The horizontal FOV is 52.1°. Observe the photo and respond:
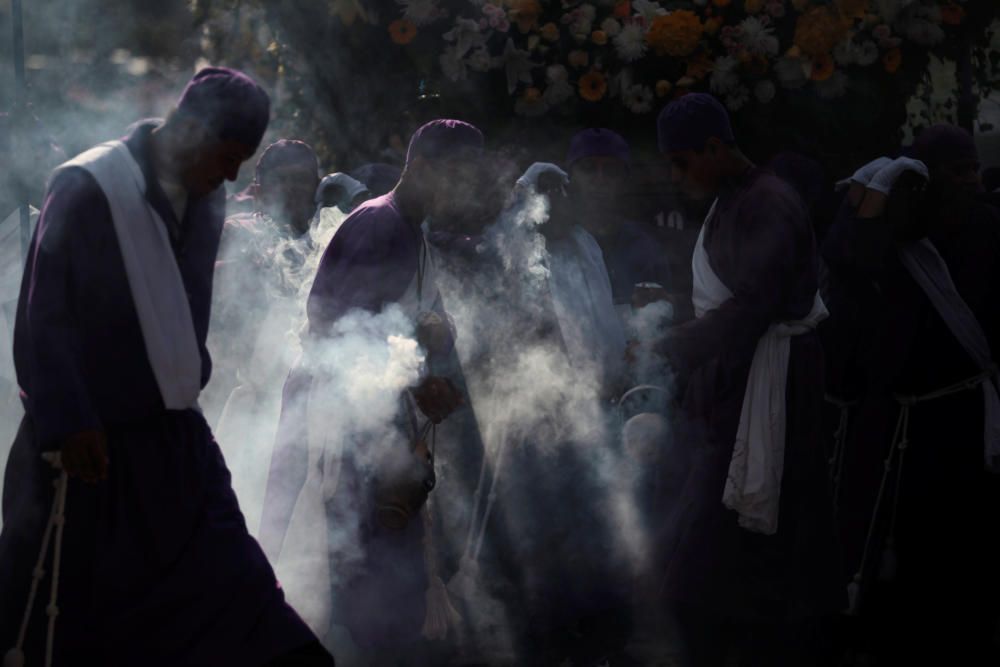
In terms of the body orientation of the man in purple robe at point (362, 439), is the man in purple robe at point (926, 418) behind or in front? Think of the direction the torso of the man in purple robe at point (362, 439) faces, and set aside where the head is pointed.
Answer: in front

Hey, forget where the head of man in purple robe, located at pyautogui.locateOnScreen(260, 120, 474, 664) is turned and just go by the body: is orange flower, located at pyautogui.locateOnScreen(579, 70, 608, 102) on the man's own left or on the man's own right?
on the man's own left

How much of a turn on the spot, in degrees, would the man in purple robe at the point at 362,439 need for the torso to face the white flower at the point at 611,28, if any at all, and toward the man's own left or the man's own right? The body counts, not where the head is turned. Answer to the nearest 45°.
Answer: approximately 45° to the man's own left

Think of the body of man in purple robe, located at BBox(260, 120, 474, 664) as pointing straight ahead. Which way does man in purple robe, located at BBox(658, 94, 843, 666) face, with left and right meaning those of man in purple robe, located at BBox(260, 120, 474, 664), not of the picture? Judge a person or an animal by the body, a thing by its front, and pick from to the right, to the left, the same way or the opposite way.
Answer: the opposite way

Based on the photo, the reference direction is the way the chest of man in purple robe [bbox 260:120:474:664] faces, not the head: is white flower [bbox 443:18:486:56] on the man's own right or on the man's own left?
on the man's own left

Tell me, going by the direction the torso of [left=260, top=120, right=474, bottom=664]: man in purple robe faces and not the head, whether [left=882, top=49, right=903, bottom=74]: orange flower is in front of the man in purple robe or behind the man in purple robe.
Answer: in front

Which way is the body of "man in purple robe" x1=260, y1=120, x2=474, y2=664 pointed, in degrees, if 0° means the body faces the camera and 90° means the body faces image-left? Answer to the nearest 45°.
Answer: approximately 270°

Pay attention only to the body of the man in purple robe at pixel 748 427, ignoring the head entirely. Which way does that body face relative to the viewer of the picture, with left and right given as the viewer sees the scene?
facing to the left of the viewer

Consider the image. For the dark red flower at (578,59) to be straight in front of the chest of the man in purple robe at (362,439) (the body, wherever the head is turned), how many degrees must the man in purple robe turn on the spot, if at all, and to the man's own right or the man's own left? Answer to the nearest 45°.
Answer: approximately 45° to the man's own left

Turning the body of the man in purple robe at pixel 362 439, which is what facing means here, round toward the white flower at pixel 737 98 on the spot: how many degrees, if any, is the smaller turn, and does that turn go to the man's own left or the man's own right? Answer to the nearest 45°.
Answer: approximately 45° to the man's own left

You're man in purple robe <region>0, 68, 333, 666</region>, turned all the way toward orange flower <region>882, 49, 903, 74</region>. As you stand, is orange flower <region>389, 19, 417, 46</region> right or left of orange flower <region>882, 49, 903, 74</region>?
left
